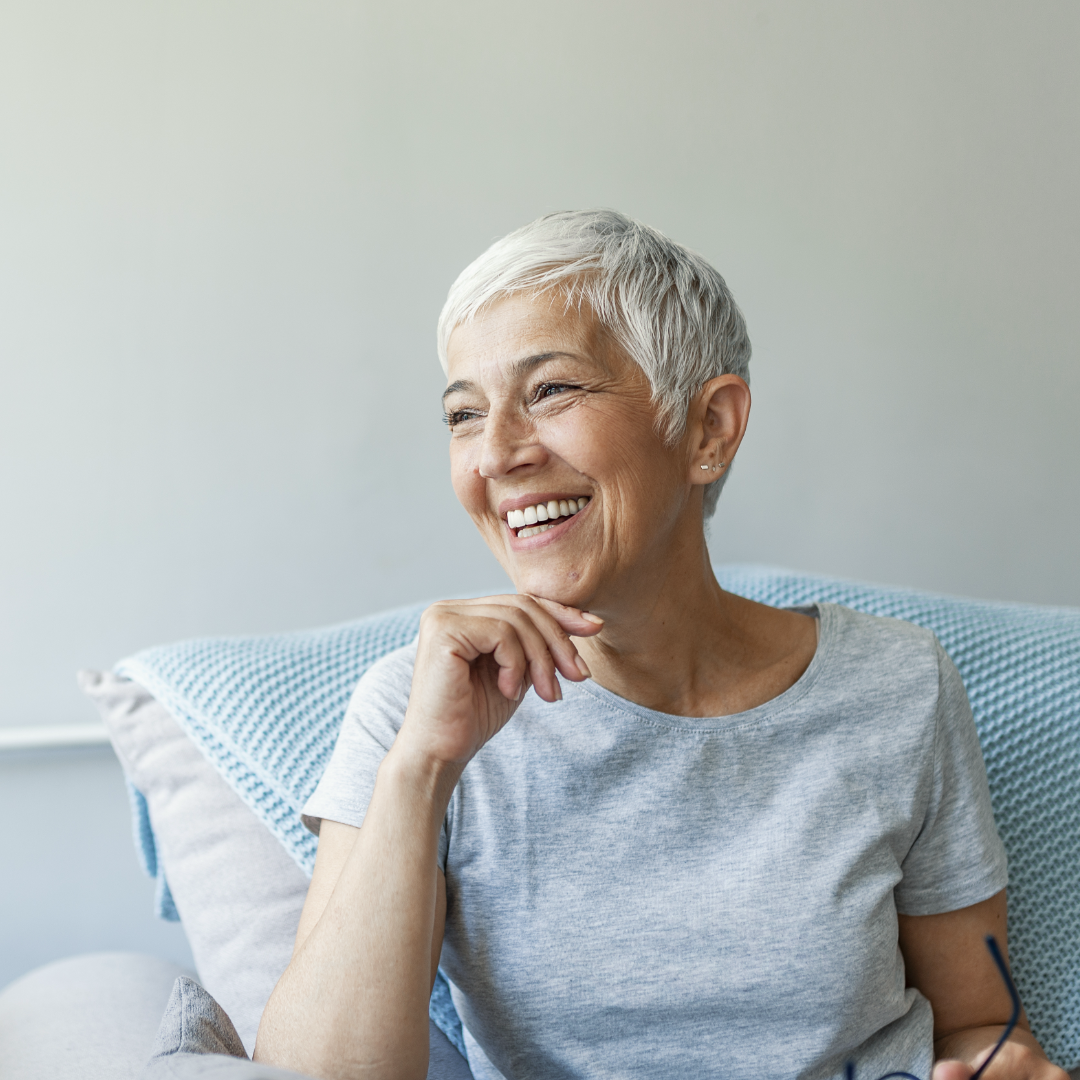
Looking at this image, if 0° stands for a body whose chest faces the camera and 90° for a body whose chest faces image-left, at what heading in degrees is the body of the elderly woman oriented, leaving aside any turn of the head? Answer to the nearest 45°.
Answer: approximately 0°
